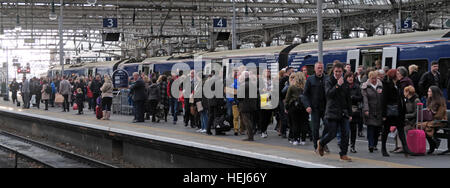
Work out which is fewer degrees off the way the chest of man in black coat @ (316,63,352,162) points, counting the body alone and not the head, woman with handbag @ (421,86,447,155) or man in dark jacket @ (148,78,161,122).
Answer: the woman with handbag

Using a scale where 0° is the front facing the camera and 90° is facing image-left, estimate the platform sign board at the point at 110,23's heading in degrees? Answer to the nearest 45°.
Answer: approximately 0°

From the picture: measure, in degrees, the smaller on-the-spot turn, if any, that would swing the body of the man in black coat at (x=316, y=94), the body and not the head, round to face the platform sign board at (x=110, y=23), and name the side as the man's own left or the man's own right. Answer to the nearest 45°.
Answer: approximately 135° to the man's own right

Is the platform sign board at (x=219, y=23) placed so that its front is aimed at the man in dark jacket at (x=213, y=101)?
yes

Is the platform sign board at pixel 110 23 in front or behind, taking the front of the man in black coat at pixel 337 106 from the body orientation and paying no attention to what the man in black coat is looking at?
behind
